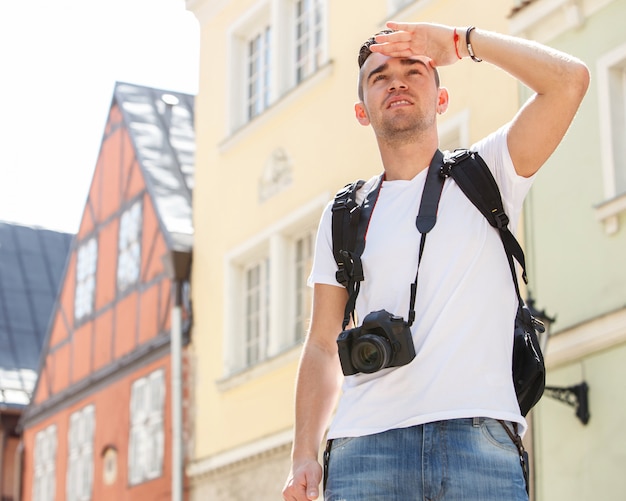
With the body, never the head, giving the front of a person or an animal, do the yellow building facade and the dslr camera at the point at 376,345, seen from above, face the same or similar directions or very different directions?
same or similar directions

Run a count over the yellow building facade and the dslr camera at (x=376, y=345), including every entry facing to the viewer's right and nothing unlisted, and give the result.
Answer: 0

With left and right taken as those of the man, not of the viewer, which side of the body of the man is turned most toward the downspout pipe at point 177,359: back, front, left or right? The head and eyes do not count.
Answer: back

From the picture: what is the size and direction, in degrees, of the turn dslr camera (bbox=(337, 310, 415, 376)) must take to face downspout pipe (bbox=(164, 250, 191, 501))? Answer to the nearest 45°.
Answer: approximately 135° to its right

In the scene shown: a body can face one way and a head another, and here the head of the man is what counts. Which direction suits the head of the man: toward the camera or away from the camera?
toward the camera

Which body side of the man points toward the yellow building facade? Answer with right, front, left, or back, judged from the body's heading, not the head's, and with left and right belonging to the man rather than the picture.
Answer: back

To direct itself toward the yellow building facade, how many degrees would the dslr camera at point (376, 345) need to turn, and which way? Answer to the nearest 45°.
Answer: approximately 135° to its right

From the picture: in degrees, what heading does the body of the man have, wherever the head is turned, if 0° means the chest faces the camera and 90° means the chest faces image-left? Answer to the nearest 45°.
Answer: approximately 0°

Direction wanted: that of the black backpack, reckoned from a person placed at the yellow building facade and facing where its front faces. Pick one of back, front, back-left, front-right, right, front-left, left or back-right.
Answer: front-left

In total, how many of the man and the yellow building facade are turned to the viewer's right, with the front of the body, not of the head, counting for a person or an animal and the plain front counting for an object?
0

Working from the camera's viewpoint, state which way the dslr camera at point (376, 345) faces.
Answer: facing the viewer and to the left of the viewer
